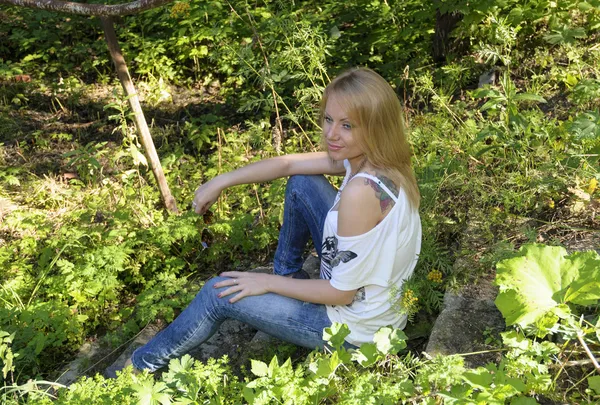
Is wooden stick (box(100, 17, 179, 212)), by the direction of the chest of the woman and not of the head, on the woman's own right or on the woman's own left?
on the woman's own right

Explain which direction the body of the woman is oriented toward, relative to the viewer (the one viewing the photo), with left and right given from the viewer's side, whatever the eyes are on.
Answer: facing to the left of the viewer

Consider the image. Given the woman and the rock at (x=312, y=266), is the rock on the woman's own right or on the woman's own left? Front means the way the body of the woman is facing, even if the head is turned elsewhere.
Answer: on the woman's own right

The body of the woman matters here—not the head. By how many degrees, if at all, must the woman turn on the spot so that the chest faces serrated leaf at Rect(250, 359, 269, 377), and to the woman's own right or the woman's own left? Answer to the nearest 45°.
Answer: approximately 45° to the woman's own left

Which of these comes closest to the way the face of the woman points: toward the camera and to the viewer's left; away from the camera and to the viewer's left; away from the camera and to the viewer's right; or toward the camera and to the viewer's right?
toward the camera and to the viewer's left

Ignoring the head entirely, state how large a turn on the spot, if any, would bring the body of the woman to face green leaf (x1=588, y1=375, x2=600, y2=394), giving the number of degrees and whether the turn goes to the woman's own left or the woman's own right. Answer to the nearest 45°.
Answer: approximately 135° to the woman's own left

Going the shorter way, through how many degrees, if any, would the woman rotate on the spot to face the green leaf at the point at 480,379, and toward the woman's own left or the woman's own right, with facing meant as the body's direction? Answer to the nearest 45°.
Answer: approximately 90° to the woman's own left

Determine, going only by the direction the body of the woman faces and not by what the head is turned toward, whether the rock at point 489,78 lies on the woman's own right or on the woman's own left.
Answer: on the woman's own right

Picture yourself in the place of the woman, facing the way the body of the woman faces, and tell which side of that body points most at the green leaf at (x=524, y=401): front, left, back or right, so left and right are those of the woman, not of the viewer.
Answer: left
